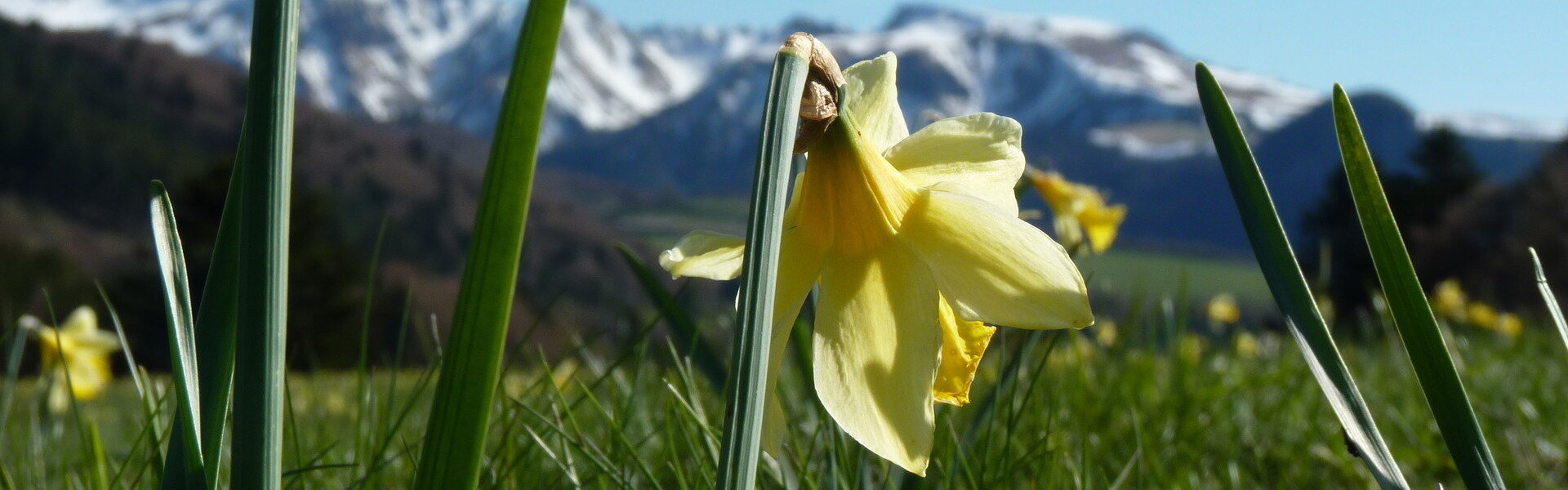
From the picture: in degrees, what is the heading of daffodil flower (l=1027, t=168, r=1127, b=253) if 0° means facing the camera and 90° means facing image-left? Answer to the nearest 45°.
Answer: approximately 270°

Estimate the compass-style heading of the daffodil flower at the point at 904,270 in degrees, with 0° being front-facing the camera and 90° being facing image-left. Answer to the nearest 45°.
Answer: approximately 225°

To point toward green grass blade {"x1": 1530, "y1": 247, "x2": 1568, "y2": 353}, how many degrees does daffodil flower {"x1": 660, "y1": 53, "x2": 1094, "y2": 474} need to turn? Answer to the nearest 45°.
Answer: approximately 45° to its right

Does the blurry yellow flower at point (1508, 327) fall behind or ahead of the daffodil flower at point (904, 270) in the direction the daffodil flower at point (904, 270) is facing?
ahead

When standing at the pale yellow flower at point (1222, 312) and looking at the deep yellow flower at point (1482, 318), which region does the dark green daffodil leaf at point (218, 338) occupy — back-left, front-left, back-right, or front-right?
back-right

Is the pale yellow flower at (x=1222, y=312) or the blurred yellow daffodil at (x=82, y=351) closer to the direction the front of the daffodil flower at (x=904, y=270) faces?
the pale yellow flower

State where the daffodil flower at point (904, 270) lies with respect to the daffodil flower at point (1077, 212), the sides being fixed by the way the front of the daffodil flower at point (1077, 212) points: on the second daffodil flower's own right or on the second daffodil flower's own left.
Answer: on the second daffodil flower's own right

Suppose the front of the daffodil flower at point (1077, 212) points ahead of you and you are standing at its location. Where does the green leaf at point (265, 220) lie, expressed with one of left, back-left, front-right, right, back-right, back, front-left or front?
right
